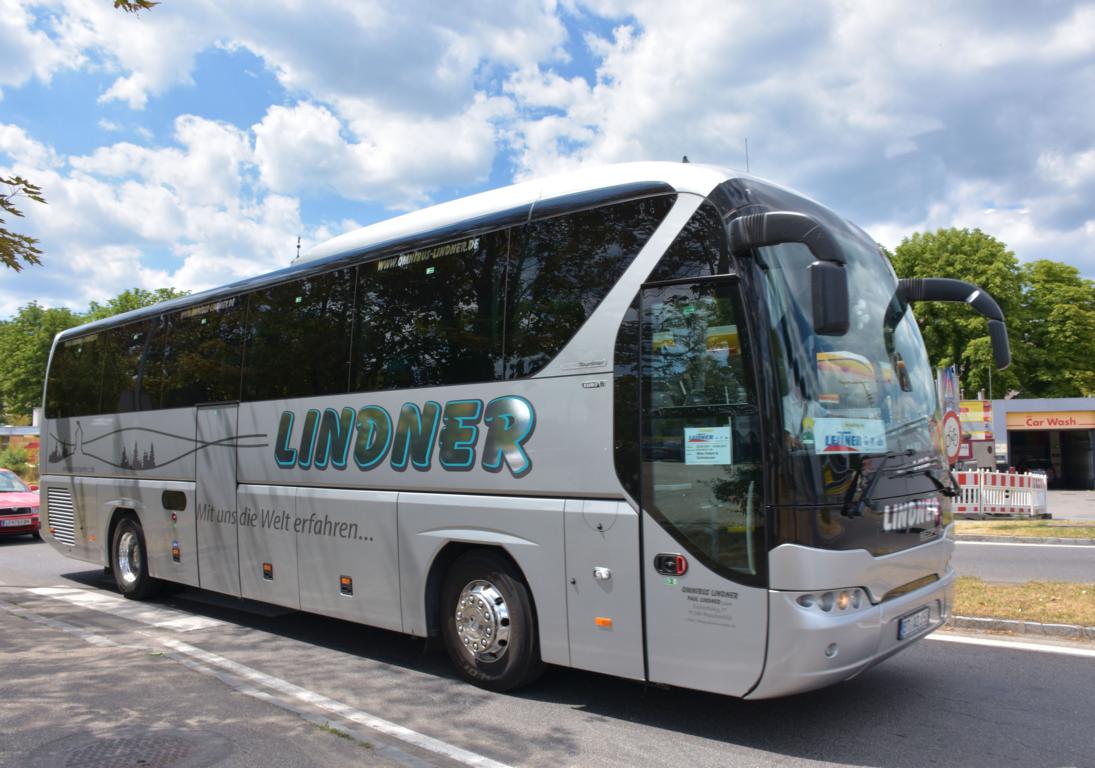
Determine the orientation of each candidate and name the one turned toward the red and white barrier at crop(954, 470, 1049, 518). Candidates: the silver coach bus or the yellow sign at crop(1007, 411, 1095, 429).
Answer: the yellow sign

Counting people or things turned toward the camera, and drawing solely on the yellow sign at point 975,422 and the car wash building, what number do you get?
2

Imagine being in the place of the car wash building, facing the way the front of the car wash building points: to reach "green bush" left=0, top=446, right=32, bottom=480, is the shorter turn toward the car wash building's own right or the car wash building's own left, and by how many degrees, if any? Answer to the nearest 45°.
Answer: approximately 45° to the car wash building's own right

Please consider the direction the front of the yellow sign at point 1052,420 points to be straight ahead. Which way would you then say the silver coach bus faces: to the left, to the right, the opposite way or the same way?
to the left

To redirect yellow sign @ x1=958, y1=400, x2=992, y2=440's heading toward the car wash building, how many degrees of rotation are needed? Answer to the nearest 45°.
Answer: approximately 135° to its left

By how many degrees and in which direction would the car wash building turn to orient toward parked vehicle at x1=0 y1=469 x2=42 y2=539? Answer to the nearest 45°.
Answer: approximately 45° to its right

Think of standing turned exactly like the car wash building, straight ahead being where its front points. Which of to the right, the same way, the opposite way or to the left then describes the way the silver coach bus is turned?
to the left

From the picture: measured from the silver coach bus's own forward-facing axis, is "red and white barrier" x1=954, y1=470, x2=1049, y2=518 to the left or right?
on its left

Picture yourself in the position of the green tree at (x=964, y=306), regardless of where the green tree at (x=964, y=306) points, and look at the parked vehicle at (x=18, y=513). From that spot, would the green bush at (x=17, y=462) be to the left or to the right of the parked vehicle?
right
